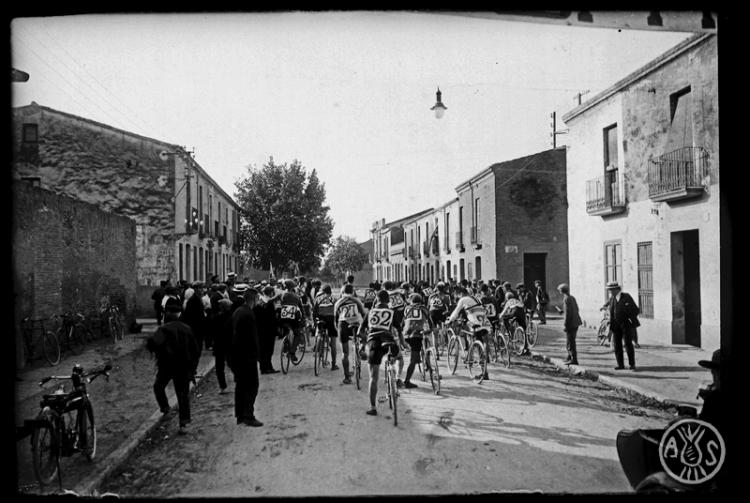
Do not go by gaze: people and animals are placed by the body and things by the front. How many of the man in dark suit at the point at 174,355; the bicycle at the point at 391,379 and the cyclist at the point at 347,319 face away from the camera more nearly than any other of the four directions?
3

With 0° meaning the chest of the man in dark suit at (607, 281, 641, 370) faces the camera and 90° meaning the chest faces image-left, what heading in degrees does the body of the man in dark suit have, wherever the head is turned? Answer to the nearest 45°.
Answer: approximately 45°

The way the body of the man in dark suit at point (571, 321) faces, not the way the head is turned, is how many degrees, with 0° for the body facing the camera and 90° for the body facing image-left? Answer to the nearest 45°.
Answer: approximately 90°

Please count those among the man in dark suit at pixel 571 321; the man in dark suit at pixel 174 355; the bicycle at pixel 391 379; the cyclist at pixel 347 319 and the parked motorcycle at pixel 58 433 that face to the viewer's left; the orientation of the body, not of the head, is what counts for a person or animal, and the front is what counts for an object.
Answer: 1

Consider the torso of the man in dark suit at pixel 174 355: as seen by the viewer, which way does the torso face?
away from the camera

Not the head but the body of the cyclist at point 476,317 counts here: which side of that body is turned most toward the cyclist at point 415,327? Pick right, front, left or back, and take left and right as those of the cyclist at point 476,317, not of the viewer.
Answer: left

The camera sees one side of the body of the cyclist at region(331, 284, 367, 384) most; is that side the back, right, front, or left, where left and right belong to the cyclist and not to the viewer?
back

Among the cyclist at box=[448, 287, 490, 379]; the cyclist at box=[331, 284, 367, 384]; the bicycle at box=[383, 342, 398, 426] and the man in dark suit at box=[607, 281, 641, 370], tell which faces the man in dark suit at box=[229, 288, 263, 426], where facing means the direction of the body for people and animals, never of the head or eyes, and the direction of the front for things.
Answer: the man in dark suit at box=[607, 281, 641, 370]

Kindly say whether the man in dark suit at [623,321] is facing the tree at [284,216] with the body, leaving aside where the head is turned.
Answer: no

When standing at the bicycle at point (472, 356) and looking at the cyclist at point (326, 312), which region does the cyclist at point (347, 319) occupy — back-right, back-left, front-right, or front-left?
front-left

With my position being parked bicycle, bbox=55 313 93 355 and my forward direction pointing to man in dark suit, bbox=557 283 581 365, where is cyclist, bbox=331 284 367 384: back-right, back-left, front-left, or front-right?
front-right

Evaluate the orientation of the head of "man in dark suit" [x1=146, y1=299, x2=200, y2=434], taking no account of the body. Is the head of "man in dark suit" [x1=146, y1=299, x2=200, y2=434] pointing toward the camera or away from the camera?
away from the camera

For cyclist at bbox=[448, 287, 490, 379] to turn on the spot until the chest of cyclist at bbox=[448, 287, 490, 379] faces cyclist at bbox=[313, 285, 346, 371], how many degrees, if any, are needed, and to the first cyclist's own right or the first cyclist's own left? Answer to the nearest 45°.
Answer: approximately 45° to the first cyclist's own left

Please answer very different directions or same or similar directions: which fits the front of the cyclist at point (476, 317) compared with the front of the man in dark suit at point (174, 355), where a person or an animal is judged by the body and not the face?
same or similar directions

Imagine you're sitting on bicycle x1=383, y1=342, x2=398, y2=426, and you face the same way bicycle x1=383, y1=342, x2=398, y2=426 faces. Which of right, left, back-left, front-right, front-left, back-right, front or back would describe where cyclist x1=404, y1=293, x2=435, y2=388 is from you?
front

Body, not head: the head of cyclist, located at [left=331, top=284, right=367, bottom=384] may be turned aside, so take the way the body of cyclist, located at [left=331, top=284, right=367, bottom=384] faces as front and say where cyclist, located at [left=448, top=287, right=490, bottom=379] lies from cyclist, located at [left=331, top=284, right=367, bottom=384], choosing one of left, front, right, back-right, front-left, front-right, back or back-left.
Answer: right
